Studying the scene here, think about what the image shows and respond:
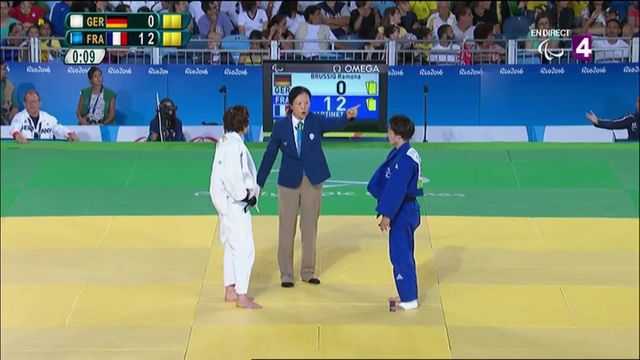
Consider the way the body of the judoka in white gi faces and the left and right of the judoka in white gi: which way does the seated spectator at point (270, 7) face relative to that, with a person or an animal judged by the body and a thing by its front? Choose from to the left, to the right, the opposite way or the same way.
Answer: to the right

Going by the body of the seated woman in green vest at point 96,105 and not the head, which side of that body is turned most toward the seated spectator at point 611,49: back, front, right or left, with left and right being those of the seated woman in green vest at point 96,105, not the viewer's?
left

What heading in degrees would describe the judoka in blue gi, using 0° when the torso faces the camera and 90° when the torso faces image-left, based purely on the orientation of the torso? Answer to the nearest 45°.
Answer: approximately 90°

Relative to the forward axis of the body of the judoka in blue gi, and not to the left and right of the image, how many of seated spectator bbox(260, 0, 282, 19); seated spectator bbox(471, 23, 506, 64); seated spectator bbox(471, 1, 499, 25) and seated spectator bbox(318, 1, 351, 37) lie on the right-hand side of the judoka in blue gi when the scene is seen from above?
4

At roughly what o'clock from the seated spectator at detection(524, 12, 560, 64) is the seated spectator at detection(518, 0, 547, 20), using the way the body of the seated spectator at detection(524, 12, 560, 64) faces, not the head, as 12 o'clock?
the seated spectator at detection(518, 0, 547, 20) is roughly at 6 o'clock from the seated spectator at detection(524, 12, 560, 64).

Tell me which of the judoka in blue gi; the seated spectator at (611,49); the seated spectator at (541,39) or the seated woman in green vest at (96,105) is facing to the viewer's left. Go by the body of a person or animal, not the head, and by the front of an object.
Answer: the judoka in blue gi
